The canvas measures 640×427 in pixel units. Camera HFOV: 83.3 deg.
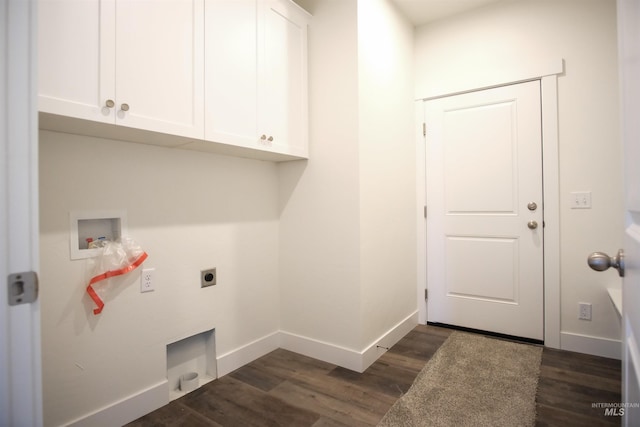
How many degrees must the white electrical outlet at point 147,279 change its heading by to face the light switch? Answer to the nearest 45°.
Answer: approximately 45° to its left

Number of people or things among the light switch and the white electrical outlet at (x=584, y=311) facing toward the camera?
2

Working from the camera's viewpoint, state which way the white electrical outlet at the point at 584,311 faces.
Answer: facing the viewer

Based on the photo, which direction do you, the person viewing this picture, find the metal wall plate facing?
facing the viewer and to the right of the viewer

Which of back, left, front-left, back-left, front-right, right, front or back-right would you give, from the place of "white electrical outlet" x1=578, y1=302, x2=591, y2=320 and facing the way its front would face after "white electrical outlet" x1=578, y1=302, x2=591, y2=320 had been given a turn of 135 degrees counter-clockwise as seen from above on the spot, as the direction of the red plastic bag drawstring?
back

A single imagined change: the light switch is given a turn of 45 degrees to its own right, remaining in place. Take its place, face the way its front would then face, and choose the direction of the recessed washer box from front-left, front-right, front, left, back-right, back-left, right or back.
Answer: front

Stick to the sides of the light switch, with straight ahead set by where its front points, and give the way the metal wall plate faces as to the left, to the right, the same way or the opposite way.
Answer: to the left

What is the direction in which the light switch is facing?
toward the camera

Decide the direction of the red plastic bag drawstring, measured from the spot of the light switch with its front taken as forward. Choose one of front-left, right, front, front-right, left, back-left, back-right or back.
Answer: front-right

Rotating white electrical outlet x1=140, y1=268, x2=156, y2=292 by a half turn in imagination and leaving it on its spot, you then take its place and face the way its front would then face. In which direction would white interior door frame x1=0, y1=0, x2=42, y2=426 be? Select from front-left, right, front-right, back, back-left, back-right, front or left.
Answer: back-left

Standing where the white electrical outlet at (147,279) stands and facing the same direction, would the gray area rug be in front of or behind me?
in front
